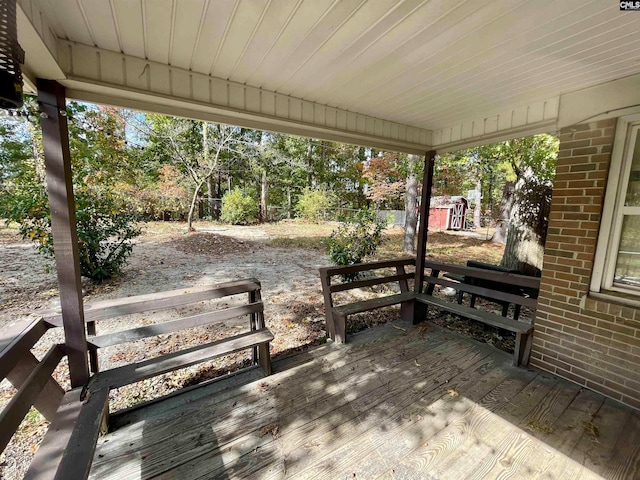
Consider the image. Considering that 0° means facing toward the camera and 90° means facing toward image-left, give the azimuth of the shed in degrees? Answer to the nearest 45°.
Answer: approximately 315°

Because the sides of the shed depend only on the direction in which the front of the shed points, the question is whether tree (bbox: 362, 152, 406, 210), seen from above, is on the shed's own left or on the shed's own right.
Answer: on the shed's own right

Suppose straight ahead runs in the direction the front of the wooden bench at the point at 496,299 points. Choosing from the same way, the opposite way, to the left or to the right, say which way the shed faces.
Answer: to the left

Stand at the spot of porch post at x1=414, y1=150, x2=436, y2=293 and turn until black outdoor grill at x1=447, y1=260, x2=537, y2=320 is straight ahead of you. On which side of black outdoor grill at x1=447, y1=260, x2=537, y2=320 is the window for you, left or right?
right

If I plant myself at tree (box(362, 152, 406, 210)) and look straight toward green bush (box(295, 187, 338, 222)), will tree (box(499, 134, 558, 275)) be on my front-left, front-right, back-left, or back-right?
back-left

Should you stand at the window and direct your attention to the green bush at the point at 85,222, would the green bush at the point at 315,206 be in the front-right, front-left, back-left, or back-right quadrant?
front-right

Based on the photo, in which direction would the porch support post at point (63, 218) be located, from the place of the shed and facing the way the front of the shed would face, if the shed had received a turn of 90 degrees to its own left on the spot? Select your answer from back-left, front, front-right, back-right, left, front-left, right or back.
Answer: back-right

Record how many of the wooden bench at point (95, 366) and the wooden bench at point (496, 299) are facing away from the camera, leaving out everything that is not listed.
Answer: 0

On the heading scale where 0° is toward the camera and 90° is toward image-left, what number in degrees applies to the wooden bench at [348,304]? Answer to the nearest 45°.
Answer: approximately 315°

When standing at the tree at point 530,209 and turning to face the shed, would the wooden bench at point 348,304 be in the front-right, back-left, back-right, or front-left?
back-left

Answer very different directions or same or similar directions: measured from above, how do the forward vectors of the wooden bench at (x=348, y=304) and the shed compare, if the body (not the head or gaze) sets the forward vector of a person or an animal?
same or similar directions

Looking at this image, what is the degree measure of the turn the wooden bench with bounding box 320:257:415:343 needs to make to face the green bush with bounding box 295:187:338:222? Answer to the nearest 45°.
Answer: approximately 135° to its left

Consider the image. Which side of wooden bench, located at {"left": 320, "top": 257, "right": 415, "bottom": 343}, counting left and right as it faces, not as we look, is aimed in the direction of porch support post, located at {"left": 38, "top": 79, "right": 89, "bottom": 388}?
right

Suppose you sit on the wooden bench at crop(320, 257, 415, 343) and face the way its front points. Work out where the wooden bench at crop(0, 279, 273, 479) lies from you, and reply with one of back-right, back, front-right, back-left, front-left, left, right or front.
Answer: right

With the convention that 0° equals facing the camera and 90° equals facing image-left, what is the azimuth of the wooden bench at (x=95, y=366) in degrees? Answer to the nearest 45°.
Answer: approximately 315°

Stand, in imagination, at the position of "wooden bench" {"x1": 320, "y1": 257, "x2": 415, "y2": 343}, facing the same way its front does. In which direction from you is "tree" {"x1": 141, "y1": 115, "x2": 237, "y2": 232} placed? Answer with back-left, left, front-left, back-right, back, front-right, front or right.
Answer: back

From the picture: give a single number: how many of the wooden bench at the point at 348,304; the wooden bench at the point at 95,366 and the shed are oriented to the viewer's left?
0

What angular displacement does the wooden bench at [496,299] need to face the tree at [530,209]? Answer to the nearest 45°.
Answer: approximately 135° to its right

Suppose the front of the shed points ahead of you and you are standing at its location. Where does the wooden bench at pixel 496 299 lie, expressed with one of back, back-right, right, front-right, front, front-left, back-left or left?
front-right

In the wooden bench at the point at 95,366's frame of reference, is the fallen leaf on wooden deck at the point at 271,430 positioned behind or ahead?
ahead
